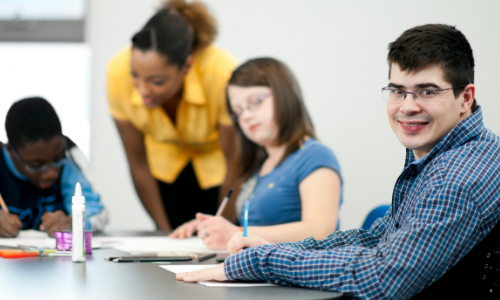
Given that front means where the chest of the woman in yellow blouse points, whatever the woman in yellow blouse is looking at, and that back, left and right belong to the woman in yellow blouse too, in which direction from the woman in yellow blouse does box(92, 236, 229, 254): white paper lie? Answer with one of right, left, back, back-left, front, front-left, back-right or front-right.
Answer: front

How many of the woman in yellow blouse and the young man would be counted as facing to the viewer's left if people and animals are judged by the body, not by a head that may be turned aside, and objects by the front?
1

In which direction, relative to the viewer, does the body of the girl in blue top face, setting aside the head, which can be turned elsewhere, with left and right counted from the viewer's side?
facing the viewer and to the left of the viewer

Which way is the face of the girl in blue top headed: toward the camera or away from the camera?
toward the camera

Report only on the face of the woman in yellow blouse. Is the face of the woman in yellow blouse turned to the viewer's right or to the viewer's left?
to the viewer's left

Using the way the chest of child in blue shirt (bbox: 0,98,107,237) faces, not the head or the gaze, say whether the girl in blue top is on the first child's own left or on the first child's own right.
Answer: on the first child's own left

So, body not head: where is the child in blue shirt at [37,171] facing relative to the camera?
toward the camera

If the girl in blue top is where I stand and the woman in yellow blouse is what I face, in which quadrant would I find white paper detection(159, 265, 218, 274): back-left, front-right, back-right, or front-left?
back-left

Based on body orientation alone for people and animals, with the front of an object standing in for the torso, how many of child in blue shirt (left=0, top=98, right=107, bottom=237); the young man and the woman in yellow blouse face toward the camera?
2

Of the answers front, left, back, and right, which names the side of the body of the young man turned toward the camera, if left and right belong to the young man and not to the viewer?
left

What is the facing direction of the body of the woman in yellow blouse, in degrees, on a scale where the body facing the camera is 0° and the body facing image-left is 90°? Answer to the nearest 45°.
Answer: approximately 0°
